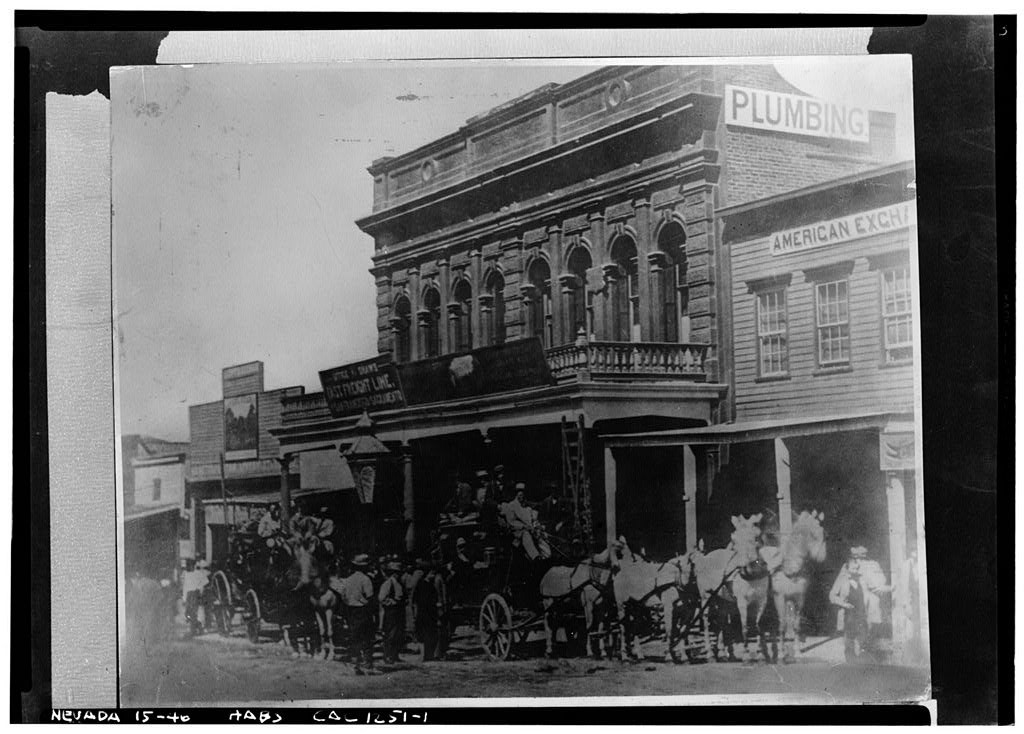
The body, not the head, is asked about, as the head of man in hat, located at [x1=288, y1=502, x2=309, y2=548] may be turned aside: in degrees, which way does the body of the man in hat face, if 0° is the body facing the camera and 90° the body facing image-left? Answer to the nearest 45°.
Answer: approximately 0°

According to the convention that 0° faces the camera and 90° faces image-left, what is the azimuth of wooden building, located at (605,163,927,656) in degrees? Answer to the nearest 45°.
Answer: approximately 45°

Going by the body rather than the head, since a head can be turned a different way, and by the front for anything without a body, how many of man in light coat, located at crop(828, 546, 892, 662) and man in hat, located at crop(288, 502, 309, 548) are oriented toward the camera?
2

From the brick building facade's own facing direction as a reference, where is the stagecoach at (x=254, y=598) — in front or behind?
in front

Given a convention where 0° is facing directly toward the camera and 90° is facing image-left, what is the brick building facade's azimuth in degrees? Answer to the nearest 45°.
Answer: approximately 45°

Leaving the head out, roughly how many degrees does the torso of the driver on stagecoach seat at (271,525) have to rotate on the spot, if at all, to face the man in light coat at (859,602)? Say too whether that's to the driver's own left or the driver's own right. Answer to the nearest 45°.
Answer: approximately 45° to the driver's own left

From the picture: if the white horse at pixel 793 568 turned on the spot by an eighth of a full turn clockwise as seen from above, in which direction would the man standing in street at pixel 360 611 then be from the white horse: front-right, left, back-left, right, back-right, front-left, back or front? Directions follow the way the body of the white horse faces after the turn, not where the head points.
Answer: right

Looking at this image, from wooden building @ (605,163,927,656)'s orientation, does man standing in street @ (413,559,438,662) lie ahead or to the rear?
ahead
